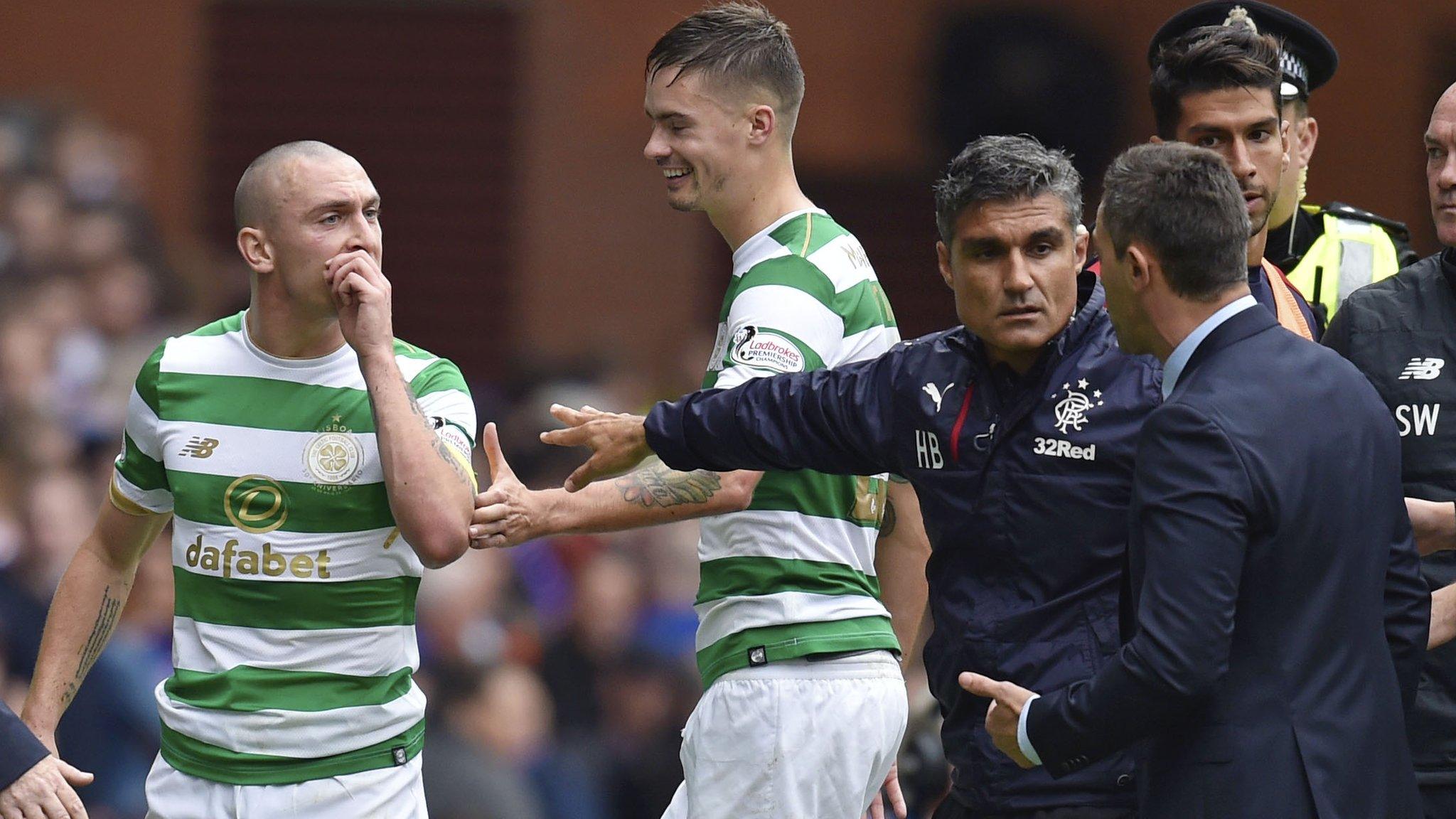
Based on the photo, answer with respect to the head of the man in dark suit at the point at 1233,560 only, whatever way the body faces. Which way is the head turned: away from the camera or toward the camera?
away from the camera

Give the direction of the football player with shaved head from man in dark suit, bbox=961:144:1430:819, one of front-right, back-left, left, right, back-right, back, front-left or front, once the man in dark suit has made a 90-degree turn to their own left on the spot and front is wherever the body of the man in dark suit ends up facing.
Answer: front-right

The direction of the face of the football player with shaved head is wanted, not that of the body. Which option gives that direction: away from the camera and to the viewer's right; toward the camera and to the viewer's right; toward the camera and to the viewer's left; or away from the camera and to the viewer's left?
toward the camera and to the viewer's right

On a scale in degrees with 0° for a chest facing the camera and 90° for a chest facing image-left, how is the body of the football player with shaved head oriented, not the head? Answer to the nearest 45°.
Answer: approximately 0°

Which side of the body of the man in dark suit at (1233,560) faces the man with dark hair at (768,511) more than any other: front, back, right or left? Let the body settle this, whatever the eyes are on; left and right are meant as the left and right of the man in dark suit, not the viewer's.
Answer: front

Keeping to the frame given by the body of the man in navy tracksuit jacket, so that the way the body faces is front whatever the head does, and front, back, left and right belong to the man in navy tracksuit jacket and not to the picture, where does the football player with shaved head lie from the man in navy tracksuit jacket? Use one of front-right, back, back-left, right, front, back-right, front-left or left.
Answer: right

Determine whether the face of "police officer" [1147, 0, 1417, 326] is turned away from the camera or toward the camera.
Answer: toward the camera

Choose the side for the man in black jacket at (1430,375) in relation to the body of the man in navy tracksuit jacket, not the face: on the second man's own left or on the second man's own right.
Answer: on the second man's own left

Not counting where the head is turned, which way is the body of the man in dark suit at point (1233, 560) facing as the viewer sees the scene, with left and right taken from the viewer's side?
facing away from the viewer and to the left of the viewer

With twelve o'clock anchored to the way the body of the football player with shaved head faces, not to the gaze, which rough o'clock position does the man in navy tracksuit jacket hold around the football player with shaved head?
The man in navy tracksuit jacket is roughly at 10 o'clock from the football player with shaved head.

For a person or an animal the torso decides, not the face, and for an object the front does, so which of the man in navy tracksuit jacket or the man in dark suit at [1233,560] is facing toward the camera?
the man in navy tracksuit jacket

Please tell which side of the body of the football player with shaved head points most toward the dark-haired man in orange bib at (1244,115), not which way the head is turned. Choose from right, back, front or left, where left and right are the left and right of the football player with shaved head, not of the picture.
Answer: left

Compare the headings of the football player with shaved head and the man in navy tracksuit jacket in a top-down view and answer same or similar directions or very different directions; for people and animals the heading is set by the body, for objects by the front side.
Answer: same or similar directions

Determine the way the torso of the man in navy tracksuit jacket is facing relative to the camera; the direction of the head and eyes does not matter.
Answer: toward the camera
